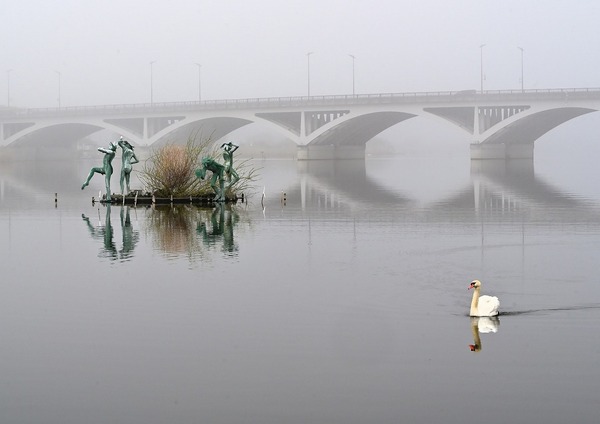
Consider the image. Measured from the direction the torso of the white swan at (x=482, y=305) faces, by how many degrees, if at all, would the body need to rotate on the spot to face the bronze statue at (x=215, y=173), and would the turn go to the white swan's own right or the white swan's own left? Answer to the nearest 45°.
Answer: approximately 90° to the white swan's own right

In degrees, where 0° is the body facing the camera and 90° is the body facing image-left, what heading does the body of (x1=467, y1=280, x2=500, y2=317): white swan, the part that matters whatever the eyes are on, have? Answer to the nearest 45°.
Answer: approximately 45°

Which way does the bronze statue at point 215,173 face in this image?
to the viewer's left

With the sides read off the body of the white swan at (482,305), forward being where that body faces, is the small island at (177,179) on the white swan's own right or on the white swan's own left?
on the white swan's own right
